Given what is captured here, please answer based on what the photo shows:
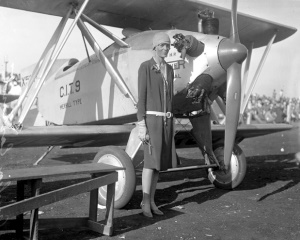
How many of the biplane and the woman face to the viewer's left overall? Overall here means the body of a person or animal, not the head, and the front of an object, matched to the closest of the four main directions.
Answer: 0

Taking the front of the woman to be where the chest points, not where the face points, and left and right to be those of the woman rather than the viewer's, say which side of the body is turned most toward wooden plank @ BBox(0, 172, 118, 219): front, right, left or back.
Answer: right

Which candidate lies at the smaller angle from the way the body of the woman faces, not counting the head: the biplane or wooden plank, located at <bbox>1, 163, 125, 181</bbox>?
the wooden plank

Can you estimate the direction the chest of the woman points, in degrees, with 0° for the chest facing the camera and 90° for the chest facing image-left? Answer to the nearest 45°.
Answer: approximately 315°

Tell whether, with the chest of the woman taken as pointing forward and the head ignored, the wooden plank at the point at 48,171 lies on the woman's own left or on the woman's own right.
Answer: on the woman's own right

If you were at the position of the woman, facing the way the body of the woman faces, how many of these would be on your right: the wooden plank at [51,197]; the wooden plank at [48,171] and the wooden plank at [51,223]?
3

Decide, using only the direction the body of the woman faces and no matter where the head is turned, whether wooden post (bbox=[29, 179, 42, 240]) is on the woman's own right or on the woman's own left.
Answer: on the woman's own right

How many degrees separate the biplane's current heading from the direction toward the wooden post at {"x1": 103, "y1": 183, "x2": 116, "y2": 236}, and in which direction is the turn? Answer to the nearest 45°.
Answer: approximately 45° to its right

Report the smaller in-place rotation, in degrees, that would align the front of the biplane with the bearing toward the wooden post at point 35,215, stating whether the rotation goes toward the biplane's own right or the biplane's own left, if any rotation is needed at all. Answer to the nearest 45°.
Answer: approximately 45° to the biplane's own right

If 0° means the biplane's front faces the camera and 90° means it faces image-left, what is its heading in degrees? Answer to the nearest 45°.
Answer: approximately 315°
